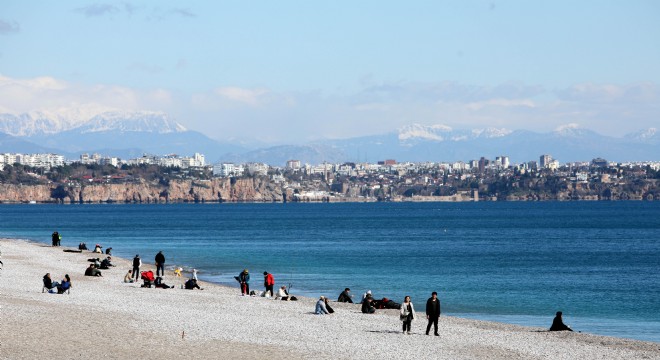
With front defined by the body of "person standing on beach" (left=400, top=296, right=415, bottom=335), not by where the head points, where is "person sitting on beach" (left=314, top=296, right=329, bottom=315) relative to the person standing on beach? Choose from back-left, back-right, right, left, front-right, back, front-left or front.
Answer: back-right

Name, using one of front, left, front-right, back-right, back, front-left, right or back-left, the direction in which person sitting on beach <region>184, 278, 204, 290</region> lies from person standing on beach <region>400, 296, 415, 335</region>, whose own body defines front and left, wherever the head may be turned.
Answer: back-right

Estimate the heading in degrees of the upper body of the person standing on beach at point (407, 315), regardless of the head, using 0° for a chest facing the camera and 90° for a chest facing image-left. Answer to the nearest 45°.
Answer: approximately 0°

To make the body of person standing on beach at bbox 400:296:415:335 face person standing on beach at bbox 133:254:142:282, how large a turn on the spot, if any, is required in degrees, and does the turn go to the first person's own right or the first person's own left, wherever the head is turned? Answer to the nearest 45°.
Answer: approximately 135° to the first person's own right
